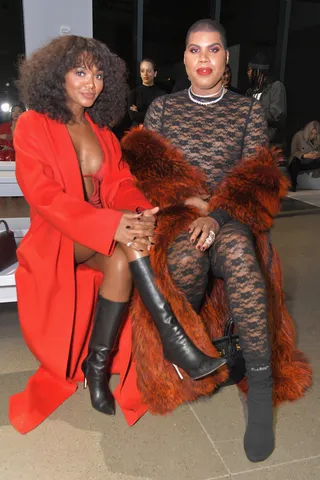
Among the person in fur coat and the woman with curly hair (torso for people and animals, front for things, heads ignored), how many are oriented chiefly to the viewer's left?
0

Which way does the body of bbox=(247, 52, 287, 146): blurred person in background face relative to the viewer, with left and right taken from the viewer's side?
facing to the left of the viewer

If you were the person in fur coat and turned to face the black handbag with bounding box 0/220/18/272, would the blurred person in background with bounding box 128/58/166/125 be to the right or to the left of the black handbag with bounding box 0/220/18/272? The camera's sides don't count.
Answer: right

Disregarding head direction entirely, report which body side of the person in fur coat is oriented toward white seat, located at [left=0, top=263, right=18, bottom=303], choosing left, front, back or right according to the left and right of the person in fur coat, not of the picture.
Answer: right

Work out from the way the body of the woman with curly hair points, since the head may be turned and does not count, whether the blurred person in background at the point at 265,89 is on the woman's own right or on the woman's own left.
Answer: on the woman's own left

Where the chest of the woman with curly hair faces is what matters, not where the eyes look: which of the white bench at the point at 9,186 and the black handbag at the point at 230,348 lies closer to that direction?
the black handbag

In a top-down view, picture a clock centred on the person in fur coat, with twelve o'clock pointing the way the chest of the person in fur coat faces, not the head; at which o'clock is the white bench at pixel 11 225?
The white bench is roughly at 4 o'clock from the person in fur coat.
